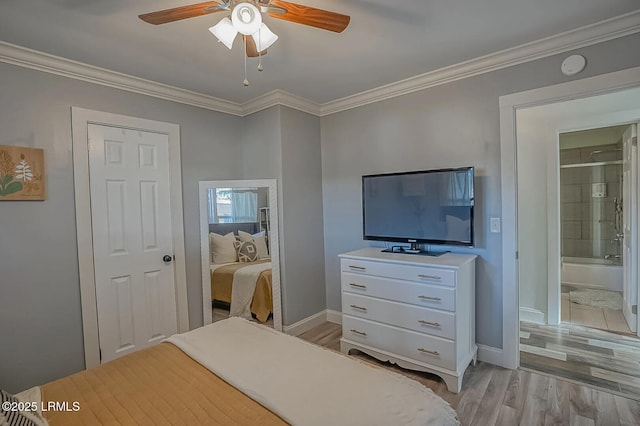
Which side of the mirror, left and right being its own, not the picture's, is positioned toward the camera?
front

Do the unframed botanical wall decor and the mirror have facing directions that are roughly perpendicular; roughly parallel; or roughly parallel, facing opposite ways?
roughly perpendicular

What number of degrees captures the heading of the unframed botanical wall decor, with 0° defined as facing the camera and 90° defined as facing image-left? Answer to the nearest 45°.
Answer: approximately 315°

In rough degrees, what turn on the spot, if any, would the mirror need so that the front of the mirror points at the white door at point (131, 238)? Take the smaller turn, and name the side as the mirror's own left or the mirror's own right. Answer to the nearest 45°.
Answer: approximately 90° to the mirror's own right

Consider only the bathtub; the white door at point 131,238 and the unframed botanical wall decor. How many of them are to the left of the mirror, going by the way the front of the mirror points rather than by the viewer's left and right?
1

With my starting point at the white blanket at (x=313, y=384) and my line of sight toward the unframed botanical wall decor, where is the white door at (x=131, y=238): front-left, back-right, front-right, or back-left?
front-right

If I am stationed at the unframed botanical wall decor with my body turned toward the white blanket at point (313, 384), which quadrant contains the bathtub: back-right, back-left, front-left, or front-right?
front-left

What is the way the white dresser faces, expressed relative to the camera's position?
facing the viewer and to the left of the viewer

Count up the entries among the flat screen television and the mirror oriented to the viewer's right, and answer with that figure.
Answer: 0

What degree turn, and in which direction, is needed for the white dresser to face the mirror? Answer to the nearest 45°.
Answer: approximately 45° to its right

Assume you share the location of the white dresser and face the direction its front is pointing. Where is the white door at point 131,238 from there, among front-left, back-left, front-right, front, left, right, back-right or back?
front-right

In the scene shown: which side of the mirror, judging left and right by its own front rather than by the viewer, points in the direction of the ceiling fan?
front

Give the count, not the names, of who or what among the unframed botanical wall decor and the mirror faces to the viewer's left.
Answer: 0

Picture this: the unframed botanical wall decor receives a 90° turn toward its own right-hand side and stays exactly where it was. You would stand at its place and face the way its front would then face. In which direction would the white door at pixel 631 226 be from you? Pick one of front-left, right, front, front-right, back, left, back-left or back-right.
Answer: left

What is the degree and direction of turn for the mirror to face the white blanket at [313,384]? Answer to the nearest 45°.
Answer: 0° — it already faces it
